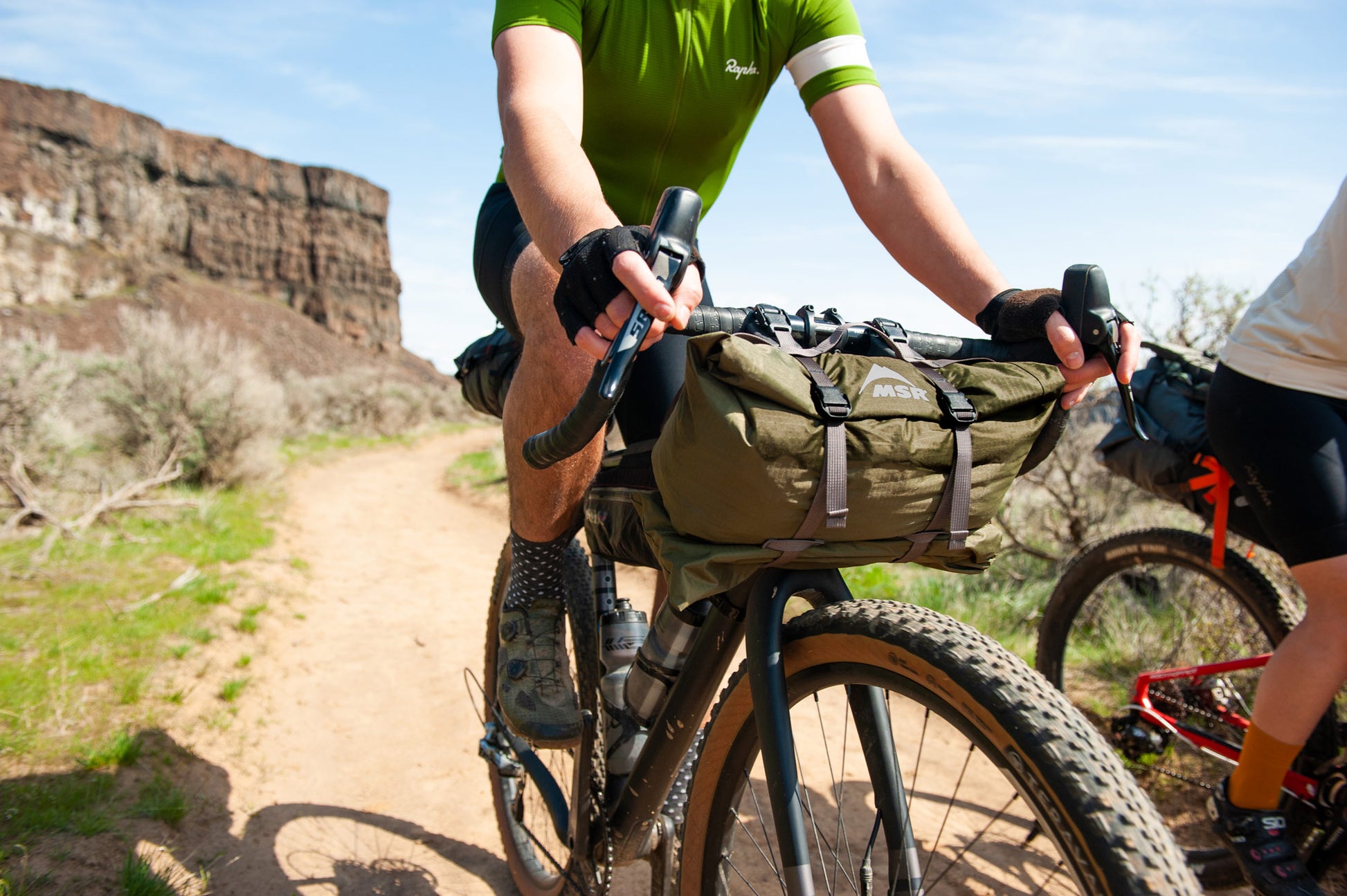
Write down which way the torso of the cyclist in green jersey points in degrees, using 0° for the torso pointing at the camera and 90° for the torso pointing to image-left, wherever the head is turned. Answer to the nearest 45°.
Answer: approximately 315°

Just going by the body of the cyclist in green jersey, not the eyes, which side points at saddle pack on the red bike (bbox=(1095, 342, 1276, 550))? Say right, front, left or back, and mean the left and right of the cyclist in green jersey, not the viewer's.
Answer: left

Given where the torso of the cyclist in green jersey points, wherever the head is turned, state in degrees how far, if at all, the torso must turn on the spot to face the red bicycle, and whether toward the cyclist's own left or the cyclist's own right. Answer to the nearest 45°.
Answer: approximately 90° to the cyclist's own left

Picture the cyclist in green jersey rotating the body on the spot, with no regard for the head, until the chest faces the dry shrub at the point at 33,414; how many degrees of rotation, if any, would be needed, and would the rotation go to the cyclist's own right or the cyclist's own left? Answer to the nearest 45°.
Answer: approximately 180°
